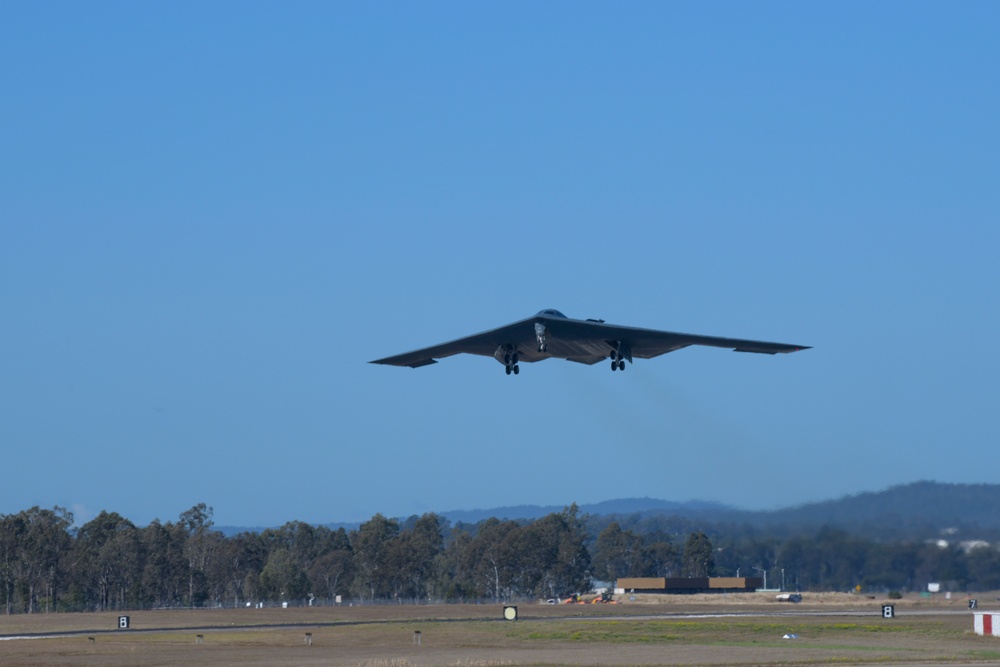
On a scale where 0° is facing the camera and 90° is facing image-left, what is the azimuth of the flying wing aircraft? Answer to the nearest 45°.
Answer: approximately 0°
